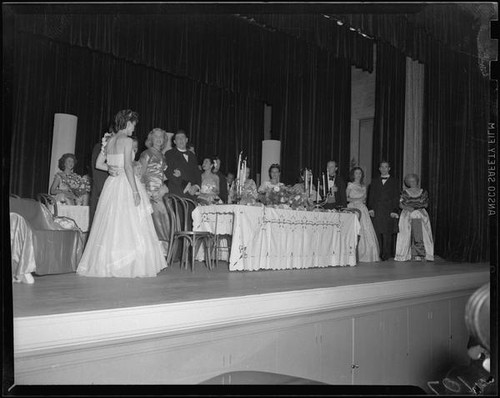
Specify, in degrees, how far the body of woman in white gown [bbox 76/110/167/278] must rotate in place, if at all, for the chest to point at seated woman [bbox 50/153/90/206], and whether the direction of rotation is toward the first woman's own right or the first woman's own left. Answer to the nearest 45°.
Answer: approximately 45° to the first woman's own left

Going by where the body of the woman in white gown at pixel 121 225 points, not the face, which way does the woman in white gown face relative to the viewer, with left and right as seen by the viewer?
facing away from the viewer and to the right of the viewer

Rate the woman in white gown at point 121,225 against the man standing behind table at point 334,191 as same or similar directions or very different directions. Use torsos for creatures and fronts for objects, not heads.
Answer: very different directions

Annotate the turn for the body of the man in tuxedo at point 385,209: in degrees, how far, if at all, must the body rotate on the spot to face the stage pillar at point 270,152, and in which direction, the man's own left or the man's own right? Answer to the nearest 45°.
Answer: approximately 135° to the man's own right

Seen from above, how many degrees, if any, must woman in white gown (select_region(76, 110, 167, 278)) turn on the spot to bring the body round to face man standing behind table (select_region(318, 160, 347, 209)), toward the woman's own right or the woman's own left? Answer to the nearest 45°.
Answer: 0° — they already face them

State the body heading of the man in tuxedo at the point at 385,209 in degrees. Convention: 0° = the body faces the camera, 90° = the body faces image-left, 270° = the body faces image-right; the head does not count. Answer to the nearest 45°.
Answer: approximately 0°

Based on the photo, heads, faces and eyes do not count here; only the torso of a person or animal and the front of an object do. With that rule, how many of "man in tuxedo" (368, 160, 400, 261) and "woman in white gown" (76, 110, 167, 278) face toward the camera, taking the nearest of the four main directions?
1

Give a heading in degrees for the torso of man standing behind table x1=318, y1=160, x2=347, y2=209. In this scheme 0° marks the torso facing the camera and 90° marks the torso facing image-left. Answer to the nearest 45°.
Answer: approximately 45°
